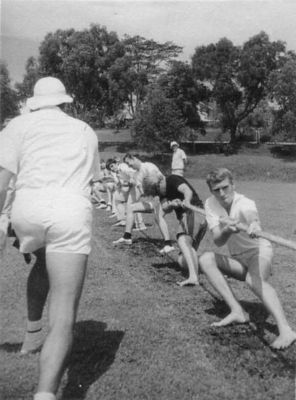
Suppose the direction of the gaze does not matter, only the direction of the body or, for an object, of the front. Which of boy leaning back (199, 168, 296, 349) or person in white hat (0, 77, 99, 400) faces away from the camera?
the person in white hat

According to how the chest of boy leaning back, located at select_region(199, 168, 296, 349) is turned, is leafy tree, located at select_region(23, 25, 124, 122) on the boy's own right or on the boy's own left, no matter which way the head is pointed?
on the boy's own right

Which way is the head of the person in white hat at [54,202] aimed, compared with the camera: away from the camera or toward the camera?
away from the camera

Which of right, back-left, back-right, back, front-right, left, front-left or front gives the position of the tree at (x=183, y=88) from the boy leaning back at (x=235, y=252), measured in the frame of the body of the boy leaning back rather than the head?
back-right

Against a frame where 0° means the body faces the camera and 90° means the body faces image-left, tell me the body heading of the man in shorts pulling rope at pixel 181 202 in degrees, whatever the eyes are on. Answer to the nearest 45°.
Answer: approximately 90°

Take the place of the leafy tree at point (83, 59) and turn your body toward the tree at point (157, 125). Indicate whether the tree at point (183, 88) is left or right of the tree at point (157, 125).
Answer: left

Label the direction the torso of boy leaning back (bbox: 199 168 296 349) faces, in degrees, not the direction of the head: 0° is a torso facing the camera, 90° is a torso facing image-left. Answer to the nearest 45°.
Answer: approximately 45°

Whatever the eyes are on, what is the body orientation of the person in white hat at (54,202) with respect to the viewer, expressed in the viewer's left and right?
facing away from the viewer
